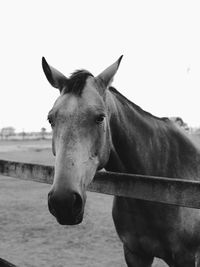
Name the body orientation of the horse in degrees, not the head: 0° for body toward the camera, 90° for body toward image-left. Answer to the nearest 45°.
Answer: approximately 45°
